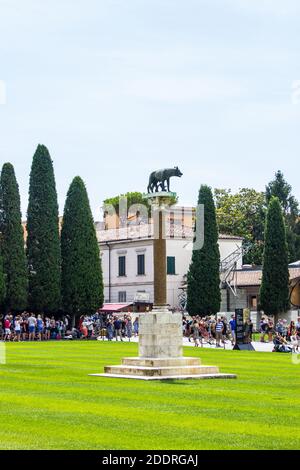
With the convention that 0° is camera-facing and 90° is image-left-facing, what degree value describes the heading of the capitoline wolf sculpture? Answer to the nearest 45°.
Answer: approximately 270°
